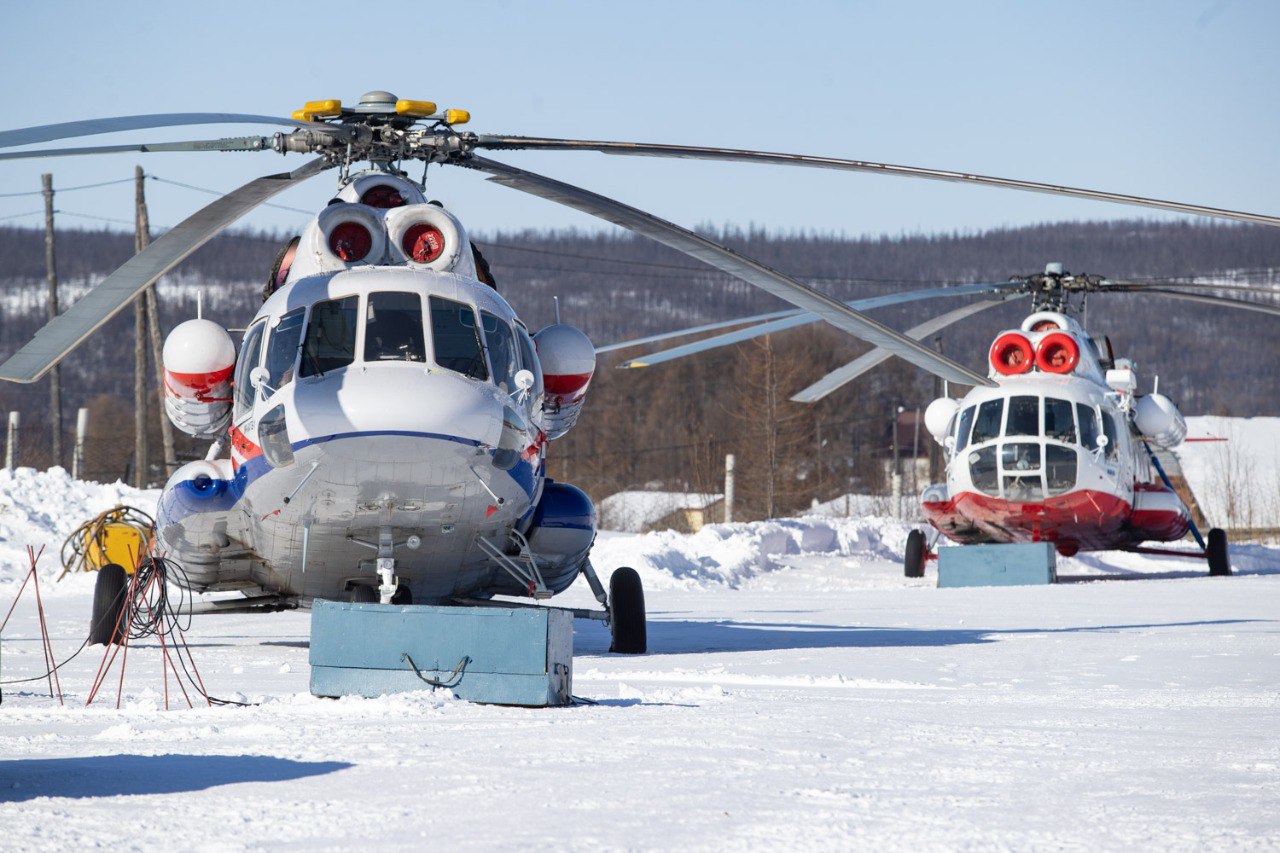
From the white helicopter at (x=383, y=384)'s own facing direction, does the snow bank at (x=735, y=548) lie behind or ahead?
behind

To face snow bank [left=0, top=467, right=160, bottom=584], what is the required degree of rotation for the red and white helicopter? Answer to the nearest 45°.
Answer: approximately 90° to its right

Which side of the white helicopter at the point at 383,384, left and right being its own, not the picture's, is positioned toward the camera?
front

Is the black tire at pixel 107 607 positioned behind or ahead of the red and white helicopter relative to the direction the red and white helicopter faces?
ahead

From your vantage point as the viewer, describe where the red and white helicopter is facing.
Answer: facing the viewer

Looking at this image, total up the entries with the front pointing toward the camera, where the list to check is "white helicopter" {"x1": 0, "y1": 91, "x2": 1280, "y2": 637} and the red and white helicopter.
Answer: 2

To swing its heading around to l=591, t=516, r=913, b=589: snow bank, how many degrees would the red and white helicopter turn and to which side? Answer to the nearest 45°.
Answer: approximately 135° to its right
